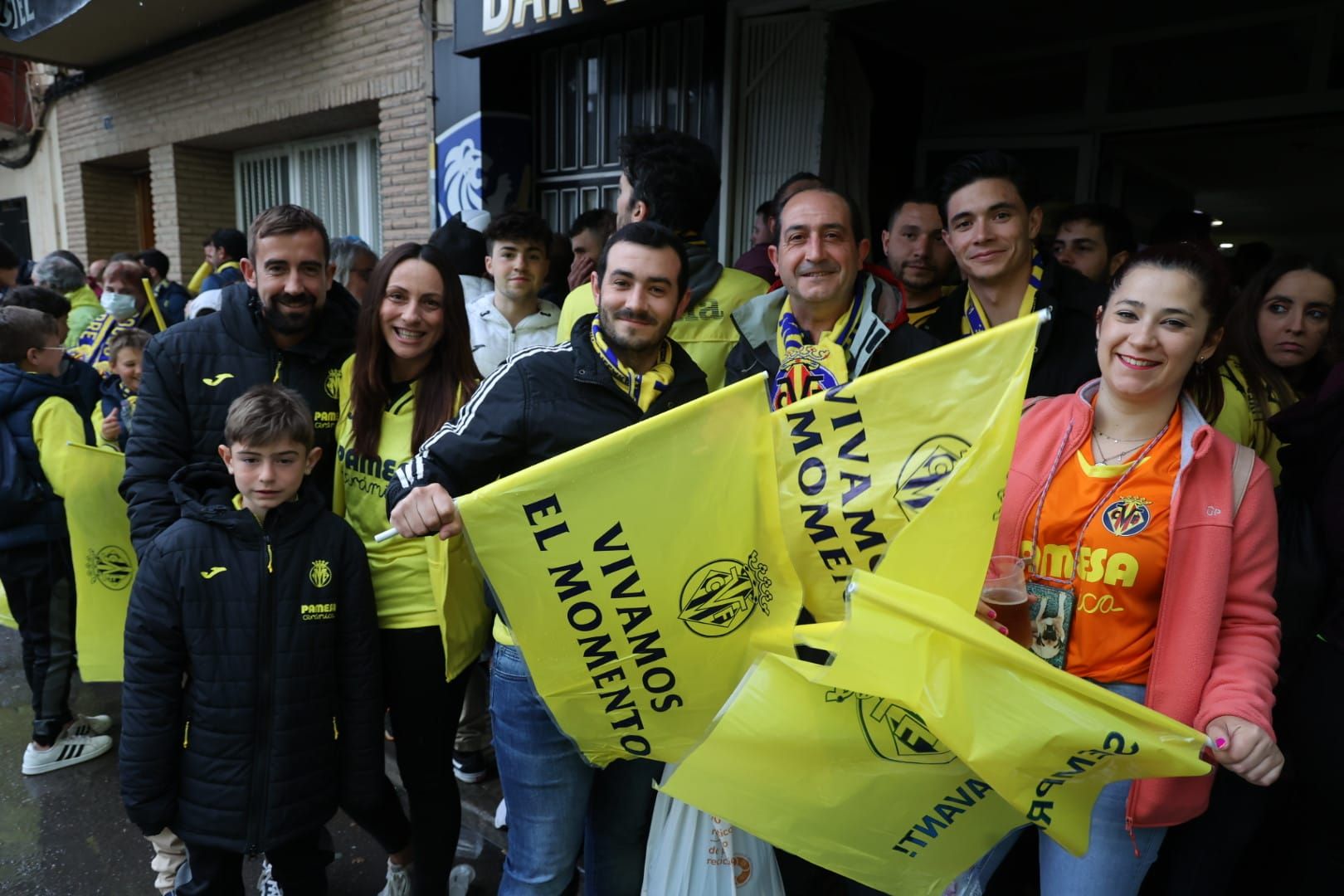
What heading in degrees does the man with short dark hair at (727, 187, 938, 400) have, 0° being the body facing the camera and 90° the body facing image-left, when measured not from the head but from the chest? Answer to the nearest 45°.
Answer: approximately 0°

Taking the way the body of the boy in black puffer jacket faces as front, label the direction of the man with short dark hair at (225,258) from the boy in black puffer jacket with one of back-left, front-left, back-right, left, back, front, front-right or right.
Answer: back

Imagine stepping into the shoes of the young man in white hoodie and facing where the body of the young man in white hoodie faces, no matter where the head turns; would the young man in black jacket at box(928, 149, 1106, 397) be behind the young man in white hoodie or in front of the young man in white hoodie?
in front

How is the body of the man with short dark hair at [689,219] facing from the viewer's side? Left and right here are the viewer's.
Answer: facing away from the viewer and to the left of the viewer

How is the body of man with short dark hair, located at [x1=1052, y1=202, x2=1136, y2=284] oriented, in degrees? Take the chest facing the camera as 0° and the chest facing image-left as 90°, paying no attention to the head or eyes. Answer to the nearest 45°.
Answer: approximately 45°

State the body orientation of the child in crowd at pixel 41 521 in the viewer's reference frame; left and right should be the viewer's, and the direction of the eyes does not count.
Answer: facing away from the viewer and to the right of the viewer

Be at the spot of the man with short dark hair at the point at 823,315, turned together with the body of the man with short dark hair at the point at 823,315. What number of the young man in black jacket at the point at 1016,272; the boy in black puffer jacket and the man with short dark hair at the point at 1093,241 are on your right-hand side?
1

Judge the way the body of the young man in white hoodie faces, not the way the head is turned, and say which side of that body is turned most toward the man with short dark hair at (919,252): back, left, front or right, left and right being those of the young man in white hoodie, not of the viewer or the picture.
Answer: left

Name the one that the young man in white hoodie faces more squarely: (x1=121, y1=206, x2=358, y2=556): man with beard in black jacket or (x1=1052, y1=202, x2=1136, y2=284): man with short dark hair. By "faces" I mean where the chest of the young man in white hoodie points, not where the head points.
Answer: the man with beard in black jacket
